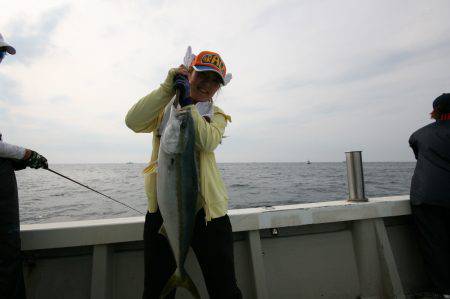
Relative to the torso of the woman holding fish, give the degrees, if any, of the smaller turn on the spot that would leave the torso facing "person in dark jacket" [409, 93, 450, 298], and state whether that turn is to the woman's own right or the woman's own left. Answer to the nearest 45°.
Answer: approximately 90° to the woman's own left

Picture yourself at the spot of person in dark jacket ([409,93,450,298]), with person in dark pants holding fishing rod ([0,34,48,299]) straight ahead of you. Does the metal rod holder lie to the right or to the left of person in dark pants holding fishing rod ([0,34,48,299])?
right

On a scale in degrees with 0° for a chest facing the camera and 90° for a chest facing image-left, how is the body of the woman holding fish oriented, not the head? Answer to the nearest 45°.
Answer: approximately 0°

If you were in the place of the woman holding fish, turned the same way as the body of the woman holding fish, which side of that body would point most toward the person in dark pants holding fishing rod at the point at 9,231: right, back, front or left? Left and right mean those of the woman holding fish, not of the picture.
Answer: right

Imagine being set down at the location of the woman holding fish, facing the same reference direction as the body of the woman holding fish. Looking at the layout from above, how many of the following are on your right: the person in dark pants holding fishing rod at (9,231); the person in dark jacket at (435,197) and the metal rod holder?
1

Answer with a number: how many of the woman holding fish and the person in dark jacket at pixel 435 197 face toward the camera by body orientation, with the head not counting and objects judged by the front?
1

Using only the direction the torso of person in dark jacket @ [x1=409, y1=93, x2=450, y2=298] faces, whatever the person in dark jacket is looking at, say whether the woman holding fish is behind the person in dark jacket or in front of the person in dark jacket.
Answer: behind

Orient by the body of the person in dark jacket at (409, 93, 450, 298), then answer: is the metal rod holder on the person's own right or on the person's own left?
on the person's own left

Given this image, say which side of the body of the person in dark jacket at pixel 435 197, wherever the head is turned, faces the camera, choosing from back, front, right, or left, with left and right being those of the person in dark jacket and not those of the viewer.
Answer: back

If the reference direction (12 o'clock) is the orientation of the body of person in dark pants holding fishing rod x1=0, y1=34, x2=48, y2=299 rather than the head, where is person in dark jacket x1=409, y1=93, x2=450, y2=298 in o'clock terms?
person in dark jacket x1=409, y1=93, x2=450, y2=298 is roughly at 1 o'clock from person in dark pants holding fishing rod x1=0, y1=34, x2=48, y2=299.

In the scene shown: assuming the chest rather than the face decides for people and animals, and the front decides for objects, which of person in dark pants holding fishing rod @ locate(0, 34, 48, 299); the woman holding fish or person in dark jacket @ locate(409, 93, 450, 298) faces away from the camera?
person in dark jacket @ locate(409, 93, 450, 298)

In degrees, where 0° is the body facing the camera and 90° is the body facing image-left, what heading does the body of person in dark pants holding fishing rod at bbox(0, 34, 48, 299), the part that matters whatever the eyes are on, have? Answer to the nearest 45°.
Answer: approximately 270°

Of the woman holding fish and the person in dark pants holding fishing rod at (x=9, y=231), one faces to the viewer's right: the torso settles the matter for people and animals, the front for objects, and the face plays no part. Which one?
the person in dark pants holding fishing rod
